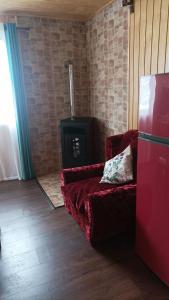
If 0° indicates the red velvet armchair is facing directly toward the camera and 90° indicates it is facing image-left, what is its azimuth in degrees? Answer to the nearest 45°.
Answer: approximately 45°

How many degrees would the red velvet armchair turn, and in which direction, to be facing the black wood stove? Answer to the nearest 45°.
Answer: approximately 135° to its right

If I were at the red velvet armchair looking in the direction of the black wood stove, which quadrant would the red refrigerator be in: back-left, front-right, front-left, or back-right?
back-right
